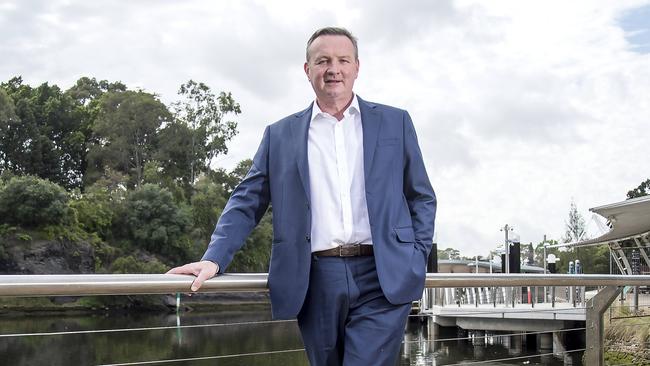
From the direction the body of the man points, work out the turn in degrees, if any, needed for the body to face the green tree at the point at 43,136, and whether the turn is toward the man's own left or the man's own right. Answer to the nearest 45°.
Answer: approximately 180°

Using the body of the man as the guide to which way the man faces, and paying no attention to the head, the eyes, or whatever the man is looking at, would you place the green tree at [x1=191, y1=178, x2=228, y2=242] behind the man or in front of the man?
behind

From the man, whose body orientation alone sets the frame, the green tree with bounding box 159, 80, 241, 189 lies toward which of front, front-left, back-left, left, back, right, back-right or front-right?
back

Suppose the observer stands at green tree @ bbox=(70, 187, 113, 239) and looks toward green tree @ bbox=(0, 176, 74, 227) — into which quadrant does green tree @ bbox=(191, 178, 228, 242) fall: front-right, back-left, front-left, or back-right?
back-left

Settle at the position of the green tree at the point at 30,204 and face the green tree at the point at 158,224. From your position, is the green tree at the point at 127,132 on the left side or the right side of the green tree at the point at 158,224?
left

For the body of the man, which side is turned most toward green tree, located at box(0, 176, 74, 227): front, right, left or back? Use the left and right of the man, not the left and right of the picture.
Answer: back

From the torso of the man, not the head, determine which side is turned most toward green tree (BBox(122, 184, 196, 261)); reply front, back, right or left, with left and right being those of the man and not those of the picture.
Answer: back

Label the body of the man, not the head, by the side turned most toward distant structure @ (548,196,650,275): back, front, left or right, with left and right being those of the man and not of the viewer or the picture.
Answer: back

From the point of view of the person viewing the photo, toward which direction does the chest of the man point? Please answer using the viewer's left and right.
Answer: facing the viewer
